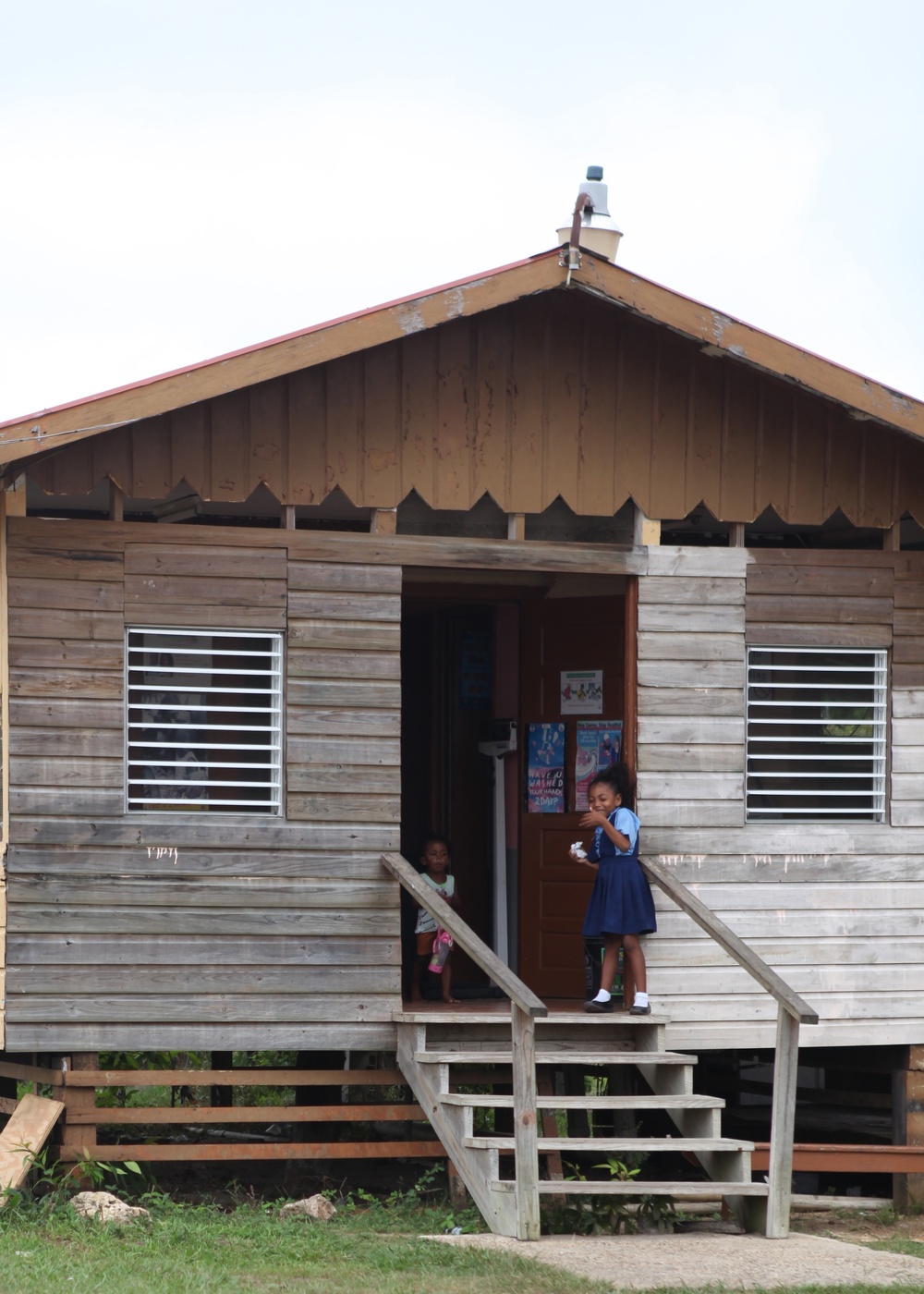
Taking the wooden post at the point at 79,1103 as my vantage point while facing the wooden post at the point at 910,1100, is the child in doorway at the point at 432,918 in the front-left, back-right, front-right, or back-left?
front-left

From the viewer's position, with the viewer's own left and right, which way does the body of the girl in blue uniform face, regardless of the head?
facing the viewer and to the left of the viewer

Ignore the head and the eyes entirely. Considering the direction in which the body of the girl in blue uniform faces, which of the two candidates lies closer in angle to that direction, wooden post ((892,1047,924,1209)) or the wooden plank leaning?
the wooden plank leaning

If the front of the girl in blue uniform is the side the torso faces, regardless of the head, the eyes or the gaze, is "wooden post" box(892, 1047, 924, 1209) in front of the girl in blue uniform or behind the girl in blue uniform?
behind

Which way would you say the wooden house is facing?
toward the camera

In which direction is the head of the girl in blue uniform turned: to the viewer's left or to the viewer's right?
to the viewer's left

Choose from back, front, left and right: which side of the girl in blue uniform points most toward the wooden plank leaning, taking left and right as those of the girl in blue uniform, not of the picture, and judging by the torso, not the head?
front
